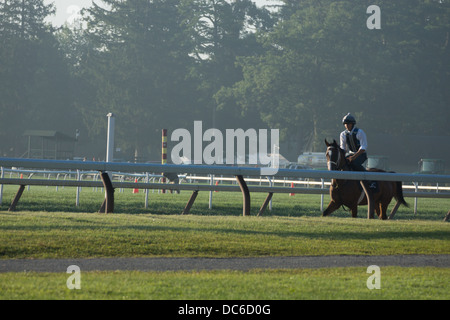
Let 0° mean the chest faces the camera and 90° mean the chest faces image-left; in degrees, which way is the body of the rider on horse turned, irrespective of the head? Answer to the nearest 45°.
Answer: approximately 45°
